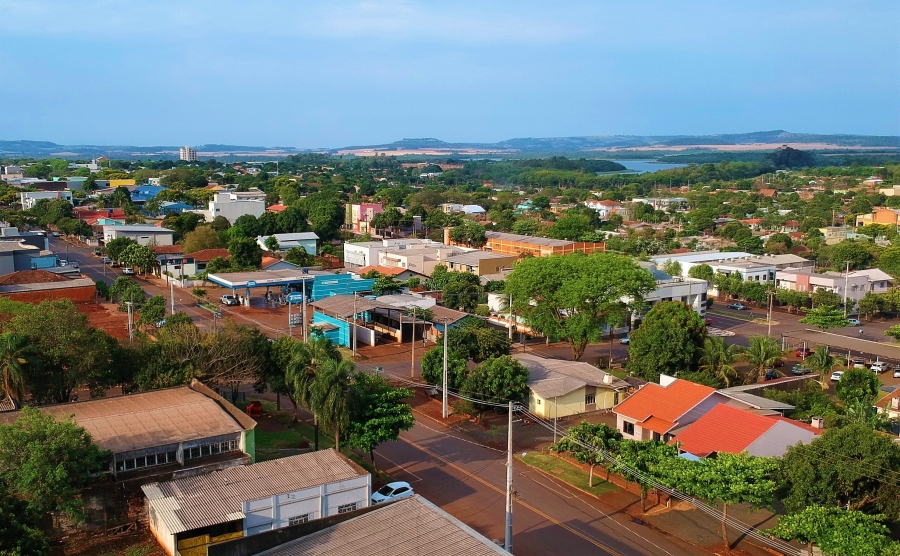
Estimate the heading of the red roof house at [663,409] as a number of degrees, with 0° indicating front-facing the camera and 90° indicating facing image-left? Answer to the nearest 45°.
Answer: approximately 45°

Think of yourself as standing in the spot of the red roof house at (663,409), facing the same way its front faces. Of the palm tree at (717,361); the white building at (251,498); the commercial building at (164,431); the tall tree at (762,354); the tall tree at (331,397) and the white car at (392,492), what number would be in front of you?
4

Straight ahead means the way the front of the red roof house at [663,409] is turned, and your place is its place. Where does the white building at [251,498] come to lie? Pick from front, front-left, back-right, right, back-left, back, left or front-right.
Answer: front

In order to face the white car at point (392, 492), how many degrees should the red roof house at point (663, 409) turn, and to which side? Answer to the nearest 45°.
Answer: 0° — it already faces it

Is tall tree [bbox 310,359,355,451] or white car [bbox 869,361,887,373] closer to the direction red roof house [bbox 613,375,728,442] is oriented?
the tall tree

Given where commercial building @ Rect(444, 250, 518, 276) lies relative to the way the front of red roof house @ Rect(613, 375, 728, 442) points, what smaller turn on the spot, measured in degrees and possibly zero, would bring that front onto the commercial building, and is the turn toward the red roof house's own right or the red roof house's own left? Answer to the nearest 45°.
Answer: approximately 90° to the red roof house's own right

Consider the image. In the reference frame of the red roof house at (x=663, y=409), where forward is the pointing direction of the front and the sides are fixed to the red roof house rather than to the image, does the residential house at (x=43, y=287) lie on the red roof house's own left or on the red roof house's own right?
on the red roof house's own right

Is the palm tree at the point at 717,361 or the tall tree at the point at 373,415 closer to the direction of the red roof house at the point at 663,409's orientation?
the tall tree

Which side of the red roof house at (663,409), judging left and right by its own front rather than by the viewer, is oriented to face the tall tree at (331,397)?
front

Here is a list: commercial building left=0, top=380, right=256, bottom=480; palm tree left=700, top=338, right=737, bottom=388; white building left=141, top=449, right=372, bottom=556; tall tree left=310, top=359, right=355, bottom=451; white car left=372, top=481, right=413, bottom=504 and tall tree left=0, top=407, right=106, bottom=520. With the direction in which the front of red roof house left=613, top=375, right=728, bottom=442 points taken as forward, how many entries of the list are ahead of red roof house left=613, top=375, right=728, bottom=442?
5

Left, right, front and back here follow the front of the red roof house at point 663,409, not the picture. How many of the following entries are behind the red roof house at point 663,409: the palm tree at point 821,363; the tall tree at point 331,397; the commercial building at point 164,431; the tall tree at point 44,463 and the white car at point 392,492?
1

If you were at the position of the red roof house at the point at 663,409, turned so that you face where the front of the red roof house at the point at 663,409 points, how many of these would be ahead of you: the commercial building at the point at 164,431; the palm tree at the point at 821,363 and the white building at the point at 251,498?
2

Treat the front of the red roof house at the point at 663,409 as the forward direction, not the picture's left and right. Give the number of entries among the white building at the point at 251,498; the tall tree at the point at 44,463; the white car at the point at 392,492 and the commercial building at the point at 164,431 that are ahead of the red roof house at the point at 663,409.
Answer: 4

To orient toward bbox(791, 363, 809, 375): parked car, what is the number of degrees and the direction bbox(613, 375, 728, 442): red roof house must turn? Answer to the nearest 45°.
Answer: approximately 180°

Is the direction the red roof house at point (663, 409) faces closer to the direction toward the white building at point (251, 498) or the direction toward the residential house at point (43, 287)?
the white building
